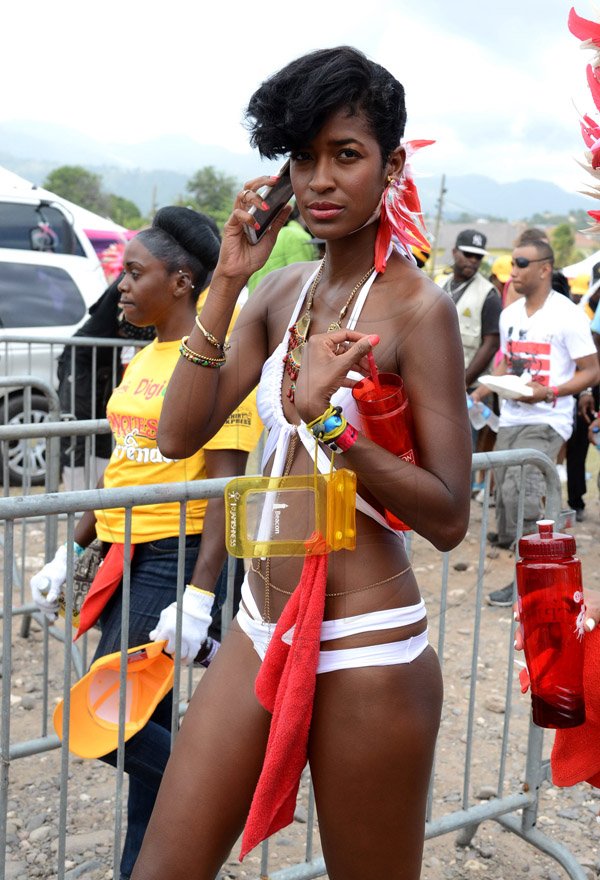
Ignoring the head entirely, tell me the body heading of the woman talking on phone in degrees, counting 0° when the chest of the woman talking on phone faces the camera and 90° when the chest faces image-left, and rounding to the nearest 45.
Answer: approximately 45°

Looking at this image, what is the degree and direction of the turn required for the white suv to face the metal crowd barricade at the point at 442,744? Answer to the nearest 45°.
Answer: approximately 90° to its left

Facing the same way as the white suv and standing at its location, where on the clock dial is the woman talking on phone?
The woman talking on phone is roughly at 9 o'clock from the white suv.

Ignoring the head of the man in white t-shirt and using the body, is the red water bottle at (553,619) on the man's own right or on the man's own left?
on the man's own left

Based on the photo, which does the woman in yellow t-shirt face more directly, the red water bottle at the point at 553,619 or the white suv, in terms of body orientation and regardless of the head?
the red water bottle

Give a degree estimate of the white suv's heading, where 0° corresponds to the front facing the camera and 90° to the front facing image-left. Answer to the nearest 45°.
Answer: approximately 90°

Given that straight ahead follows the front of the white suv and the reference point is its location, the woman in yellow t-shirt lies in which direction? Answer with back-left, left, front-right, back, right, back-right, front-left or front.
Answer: left
